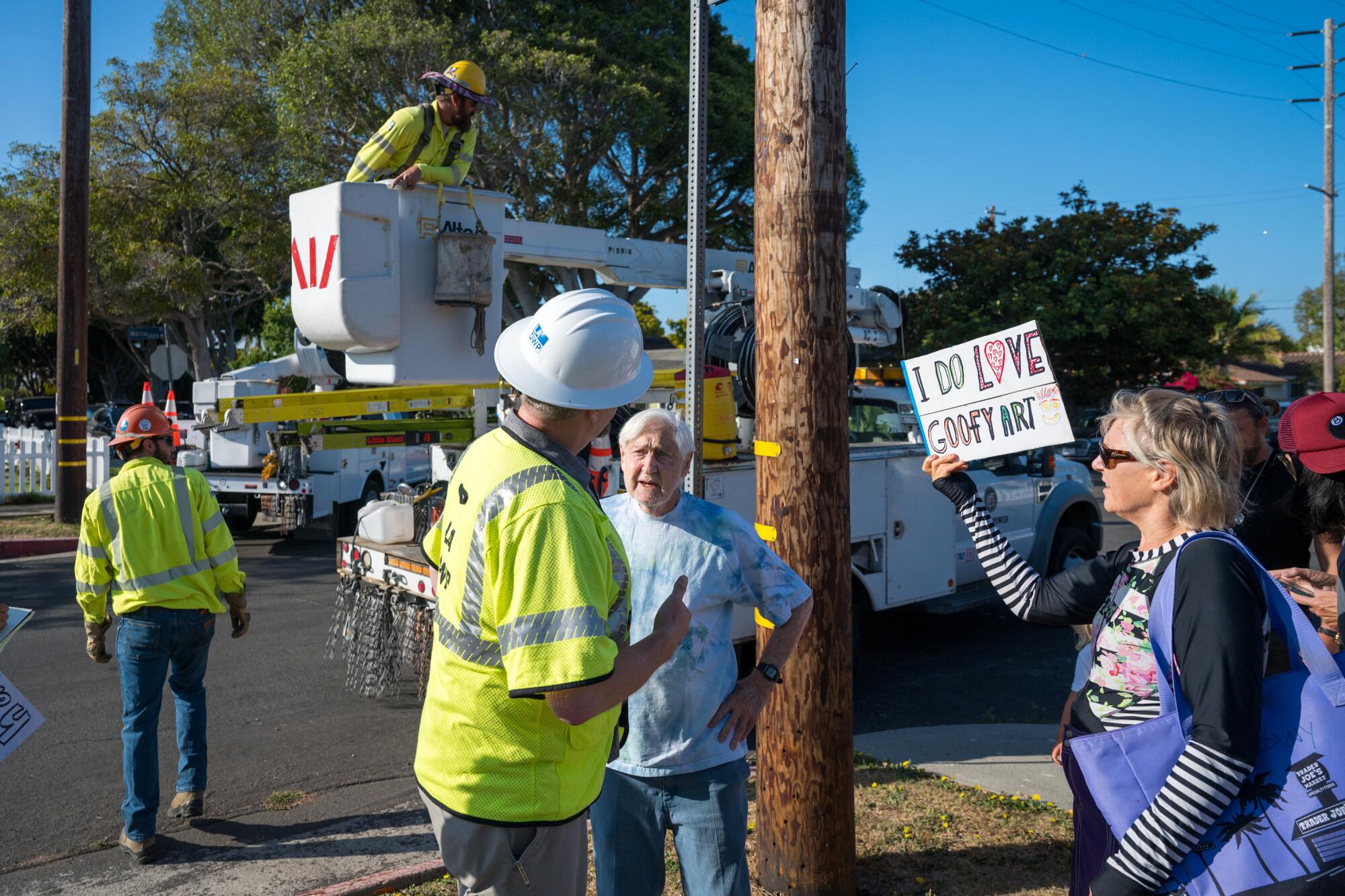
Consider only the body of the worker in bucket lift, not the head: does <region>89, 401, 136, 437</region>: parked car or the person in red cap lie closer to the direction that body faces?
the person in red cap

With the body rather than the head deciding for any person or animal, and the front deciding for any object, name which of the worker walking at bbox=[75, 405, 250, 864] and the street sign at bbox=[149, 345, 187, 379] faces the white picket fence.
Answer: the worker walking

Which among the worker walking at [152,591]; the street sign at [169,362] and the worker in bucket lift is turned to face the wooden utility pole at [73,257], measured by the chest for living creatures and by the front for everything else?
the worker walking

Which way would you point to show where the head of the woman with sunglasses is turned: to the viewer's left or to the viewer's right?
to the viewer's left

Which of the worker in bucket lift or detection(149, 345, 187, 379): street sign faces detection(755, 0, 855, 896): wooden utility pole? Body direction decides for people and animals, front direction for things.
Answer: the worker in bucket lift

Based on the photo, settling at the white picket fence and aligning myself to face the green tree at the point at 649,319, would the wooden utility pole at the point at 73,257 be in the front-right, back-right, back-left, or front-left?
back-right

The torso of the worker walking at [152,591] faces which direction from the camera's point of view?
away from the camera

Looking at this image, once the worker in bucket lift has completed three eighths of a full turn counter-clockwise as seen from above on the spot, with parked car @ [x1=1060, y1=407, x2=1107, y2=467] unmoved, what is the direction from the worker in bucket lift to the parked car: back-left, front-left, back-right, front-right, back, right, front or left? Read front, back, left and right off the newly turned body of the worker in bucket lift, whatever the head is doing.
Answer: front-right

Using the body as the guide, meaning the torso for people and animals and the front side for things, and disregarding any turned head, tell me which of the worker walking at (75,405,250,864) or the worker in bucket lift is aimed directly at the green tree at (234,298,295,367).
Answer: the worker walking

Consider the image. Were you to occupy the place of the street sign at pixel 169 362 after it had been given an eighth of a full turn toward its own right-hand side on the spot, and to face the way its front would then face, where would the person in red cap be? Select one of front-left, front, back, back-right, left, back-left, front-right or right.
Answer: back-right

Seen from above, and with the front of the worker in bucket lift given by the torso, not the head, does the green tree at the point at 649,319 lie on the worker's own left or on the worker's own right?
on the worker's own left

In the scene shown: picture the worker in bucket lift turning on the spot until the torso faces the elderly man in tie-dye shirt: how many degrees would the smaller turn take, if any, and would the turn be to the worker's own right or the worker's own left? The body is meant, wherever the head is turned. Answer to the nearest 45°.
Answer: approximately 45° to the worker's own right

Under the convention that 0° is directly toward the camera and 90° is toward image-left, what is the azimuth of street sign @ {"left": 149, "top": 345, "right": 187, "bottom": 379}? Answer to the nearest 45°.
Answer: approximately 180°

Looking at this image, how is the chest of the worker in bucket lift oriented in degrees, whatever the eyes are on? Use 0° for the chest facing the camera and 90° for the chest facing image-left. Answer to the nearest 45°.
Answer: approximately 315°
